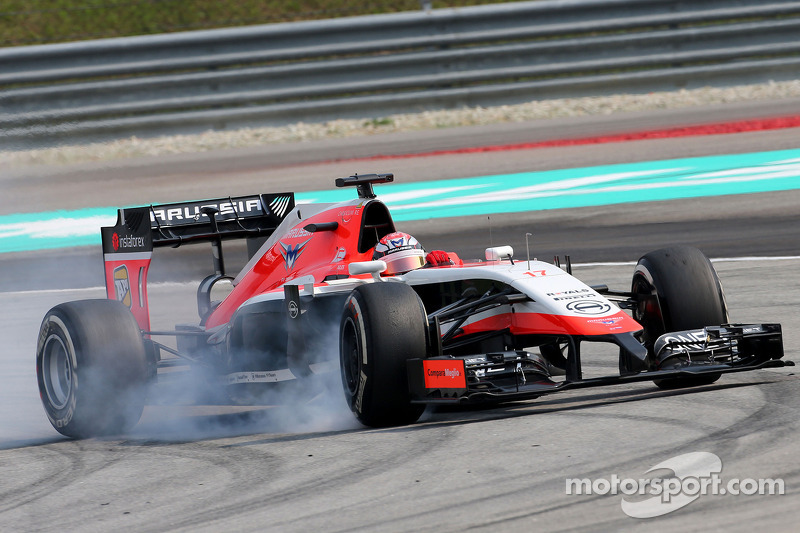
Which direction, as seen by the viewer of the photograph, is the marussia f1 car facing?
facing the viewer and to the right of the viewer
